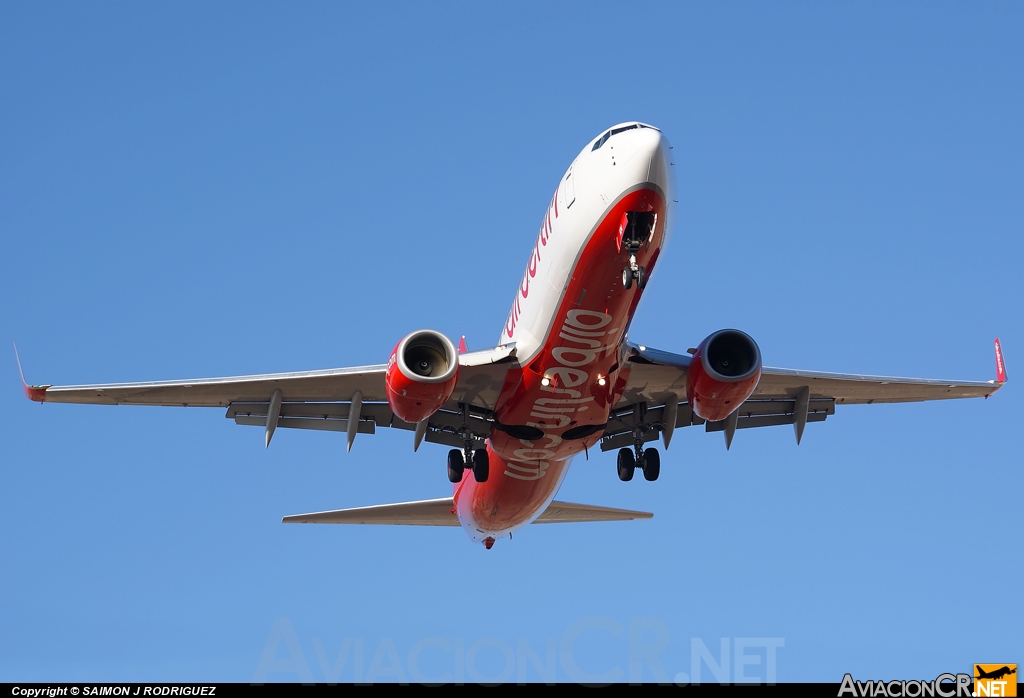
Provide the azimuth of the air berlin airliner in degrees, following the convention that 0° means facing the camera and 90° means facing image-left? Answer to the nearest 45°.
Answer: approximately 0°
